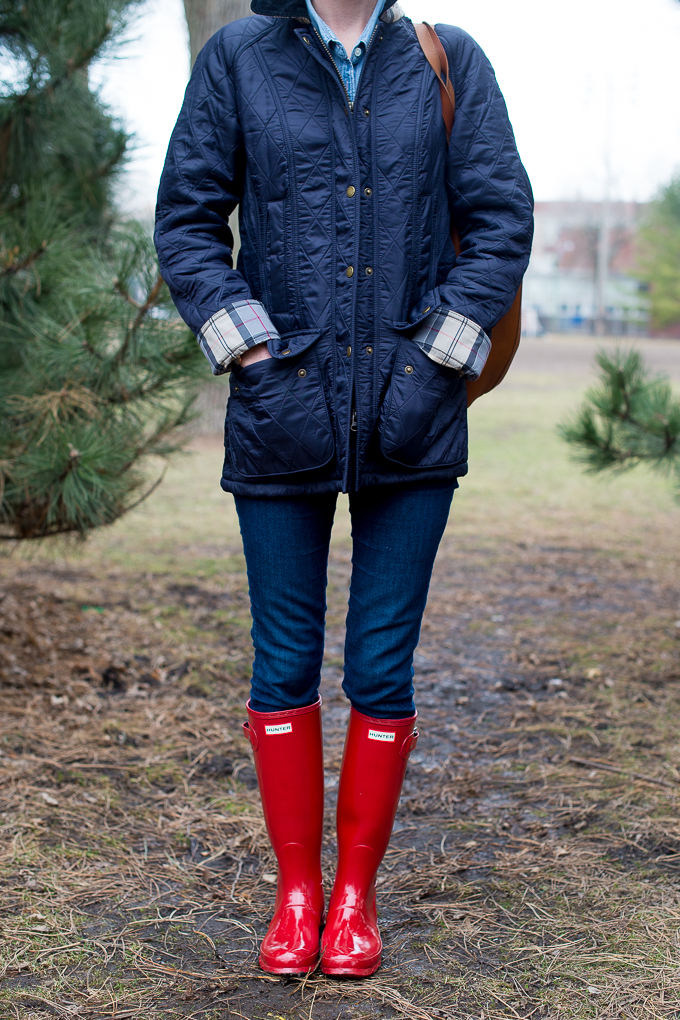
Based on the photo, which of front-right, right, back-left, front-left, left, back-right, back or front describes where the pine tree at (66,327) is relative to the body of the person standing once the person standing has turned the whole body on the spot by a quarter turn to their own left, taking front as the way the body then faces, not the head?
back-left

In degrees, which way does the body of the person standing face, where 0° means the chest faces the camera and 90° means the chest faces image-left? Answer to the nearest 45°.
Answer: approximately 0°

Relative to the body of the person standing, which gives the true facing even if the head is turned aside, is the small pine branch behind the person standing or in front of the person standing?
behind
